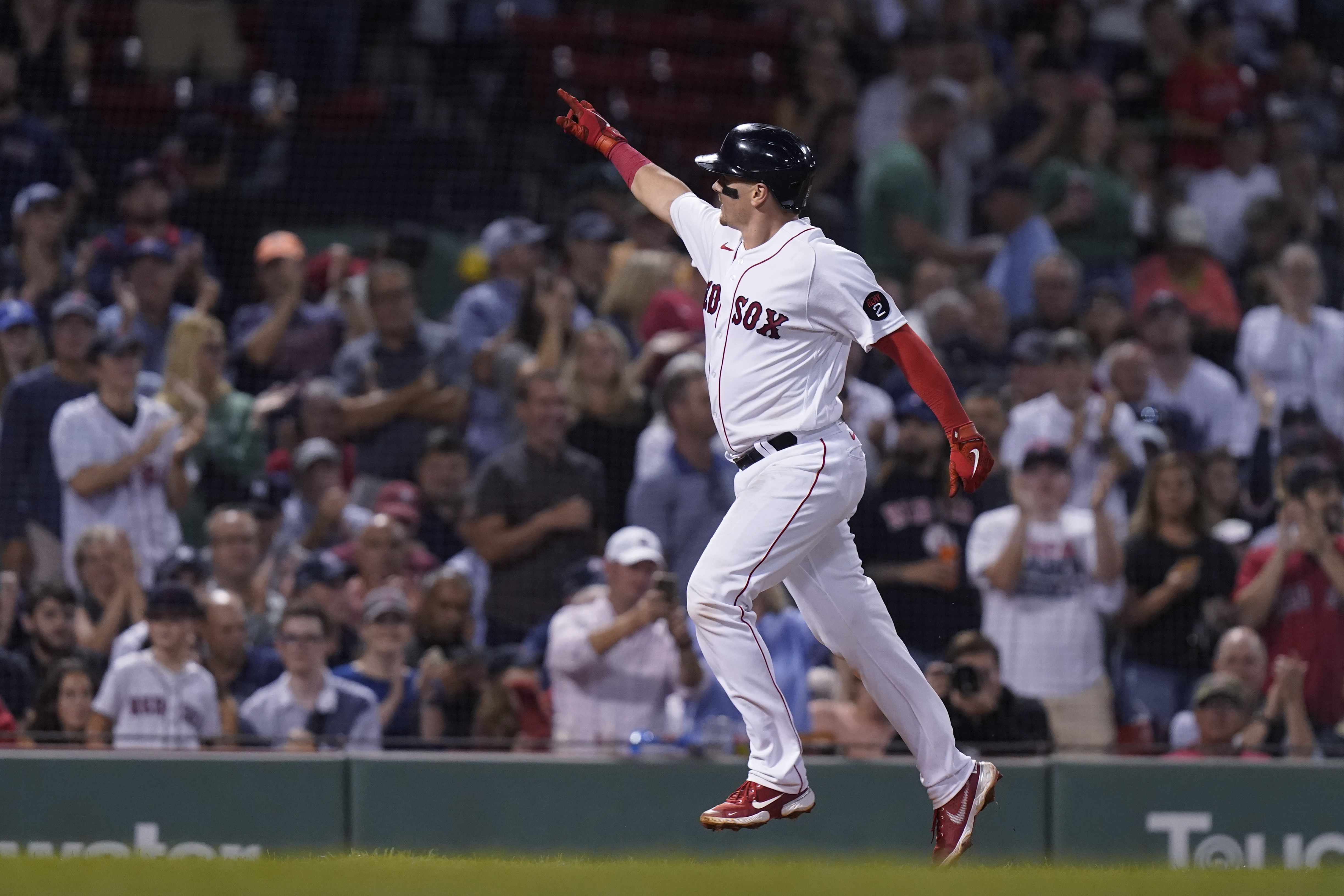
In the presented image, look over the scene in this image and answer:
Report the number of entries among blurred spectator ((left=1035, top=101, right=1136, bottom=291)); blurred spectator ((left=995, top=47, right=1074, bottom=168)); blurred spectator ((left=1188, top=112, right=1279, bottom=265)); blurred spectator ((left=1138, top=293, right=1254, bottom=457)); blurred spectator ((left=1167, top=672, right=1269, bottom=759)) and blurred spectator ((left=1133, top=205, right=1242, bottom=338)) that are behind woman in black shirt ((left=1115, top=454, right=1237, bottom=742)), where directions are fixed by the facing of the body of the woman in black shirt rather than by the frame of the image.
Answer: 5

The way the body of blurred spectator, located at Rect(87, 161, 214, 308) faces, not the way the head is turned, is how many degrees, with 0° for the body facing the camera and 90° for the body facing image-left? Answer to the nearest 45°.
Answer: approximately 0°

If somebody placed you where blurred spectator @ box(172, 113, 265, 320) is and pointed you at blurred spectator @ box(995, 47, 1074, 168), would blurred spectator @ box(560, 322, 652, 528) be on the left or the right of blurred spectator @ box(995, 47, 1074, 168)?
right

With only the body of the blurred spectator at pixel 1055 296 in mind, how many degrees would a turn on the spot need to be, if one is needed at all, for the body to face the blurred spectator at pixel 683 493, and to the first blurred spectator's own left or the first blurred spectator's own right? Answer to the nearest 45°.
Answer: approximately 45° to the first blurred spectator's own right

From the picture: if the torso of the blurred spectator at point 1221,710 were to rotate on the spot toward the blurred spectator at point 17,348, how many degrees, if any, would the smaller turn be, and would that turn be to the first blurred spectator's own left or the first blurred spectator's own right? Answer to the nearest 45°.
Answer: approximately 90° to the first blurred spectator's own right

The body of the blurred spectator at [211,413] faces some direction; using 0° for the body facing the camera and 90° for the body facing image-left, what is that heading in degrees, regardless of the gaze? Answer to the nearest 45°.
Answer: approximately 315°

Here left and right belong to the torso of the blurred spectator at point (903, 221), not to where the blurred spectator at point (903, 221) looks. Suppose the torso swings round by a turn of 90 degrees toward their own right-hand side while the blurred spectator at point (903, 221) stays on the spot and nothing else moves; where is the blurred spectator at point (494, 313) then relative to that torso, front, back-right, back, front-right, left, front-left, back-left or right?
front-right
